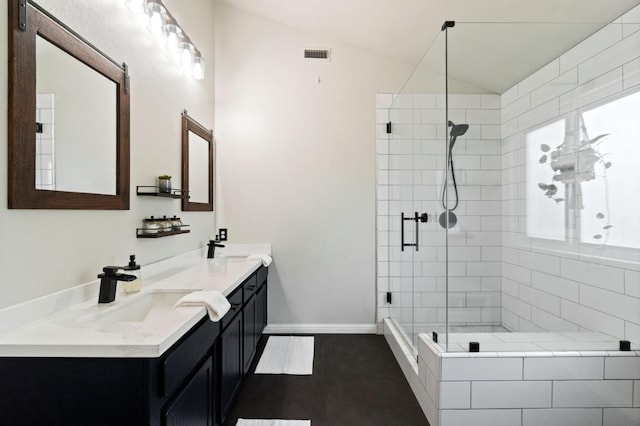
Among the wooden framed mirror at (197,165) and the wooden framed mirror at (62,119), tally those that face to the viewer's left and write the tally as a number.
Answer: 0

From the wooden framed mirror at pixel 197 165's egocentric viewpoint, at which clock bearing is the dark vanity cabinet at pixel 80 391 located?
The dark vanity cabinet is roughly at 2 o'clock from the wooden framed mirror.

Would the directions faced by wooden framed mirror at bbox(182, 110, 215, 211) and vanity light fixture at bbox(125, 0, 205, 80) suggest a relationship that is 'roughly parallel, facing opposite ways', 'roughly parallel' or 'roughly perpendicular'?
roughly parallel

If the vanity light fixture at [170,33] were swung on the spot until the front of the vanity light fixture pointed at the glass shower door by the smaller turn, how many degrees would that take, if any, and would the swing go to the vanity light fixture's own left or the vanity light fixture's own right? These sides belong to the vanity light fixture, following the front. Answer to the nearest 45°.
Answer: approximately 45° to the vanity light fixture's own left

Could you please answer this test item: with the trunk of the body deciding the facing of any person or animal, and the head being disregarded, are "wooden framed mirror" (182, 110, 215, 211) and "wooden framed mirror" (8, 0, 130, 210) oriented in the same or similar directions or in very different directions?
same or similar directions

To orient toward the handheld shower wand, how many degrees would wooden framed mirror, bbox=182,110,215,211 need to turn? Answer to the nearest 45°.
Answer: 0° — it already faces it

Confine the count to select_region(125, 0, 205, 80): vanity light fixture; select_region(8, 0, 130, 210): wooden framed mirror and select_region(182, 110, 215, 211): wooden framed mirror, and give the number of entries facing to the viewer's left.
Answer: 0

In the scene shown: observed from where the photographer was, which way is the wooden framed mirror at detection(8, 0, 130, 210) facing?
facing the viewer and to the right of the viewer

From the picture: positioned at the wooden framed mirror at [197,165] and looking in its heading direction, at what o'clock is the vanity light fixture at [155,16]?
The vanity light fixture is roughly at 2 o'clock from the wooden framed mirror.

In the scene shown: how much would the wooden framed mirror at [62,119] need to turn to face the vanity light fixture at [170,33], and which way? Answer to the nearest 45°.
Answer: approximately 90° to its left

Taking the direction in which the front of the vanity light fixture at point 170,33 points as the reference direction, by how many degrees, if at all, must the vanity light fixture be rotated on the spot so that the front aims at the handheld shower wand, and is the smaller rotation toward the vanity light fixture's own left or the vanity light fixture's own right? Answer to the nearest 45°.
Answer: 0° — it already faces it

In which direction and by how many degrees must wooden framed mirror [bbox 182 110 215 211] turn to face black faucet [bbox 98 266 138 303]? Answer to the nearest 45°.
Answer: approximately 45° to its right

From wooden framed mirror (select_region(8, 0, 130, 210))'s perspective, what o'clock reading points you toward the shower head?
The shower head is roughly at 11 o'clock from the wooden framed mirror.

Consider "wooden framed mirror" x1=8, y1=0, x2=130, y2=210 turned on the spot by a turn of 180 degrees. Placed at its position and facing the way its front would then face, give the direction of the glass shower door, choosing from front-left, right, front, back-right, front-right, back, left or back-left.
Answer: back-right
